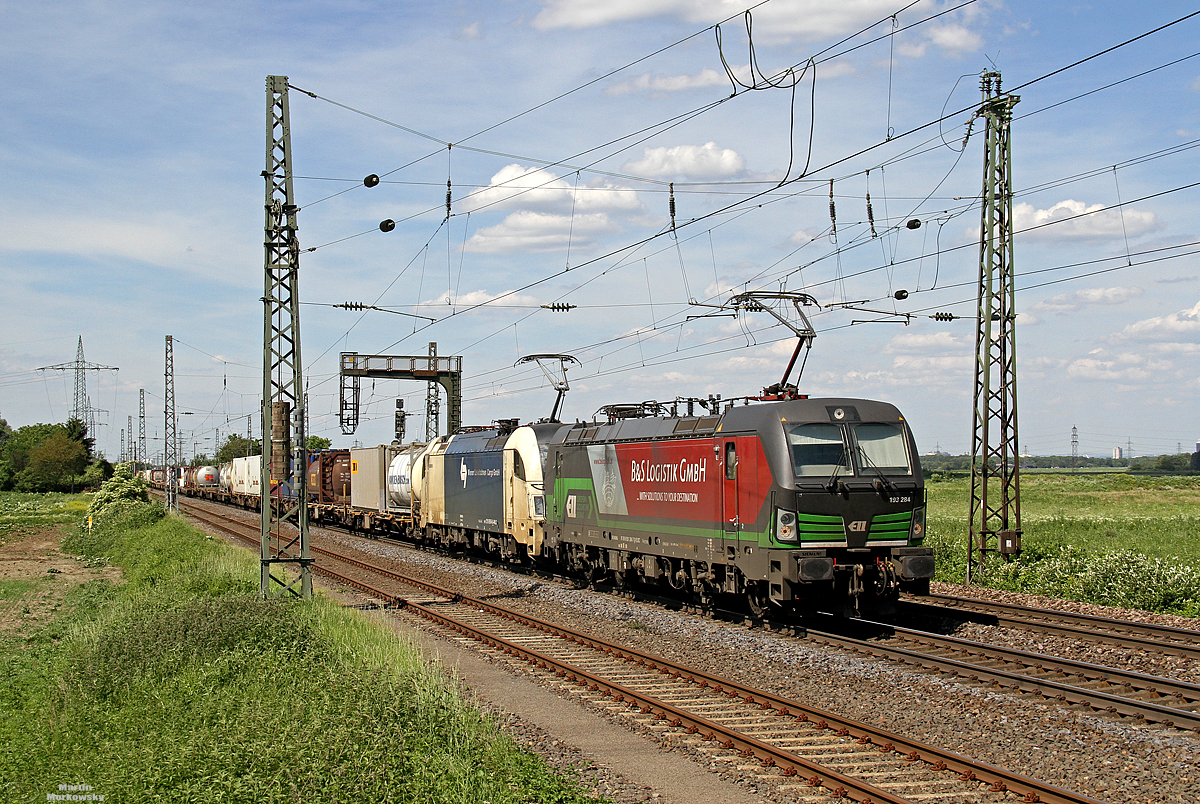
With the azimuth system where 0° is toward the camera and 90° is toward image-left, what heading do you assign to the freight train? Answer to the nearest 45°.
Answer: approximately 315°

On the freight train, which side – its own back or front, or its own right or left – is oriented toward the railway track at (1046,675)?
front
